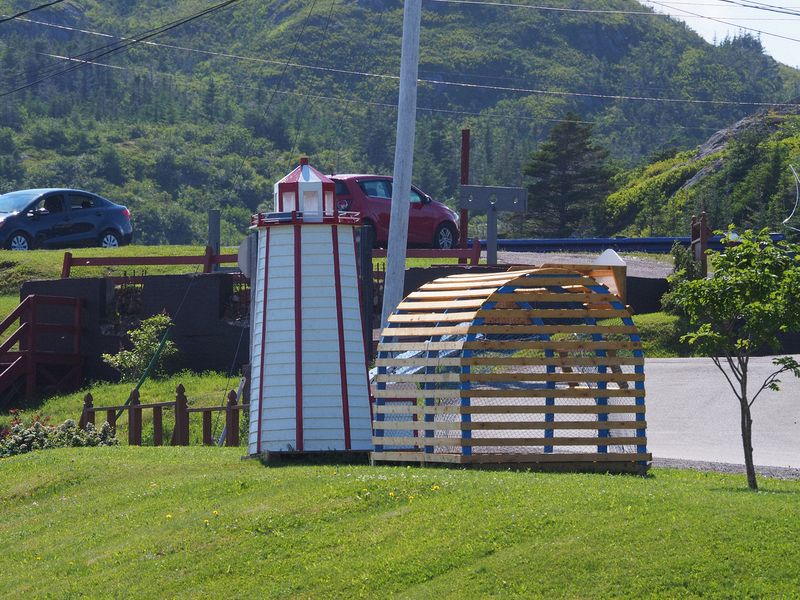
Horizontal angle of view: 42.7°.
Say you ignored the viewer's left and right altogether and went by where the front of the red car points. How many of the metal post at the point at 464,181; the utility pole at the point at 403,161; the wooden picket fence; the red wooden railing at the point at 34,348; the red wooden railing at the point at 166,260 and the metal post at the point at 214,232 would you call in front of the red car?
1

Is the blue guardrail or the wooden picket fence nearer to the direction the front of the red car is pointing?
the blue guardrail

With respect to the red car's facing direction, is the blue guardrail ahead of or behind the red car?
ahead

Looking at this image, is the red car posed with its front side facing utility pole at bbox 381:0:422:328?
no

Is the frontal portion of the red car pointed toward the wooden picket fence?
no

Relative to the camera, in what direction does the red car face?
facing away from the viewer and to the right of the viewer

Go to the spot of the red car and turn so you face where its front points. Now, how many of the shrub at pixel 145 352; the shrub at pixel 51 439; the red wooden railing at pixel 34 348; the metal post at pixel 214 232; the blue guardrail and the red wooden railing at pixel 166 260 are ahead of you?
1

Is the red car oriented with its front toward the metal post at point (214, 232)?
no

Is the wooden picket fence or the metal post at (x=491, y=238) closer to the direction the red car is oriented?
the metal post

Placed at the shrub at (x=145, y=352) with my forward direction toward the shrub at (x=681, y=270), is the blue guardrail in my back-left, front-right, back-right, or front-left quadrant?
front-left

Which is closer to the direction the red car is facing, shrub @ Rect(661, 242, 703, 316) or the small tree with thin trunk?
the shrub

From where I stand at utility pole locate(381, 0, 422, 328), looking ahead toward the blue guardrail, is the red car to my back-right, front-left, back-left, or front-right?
front-left
